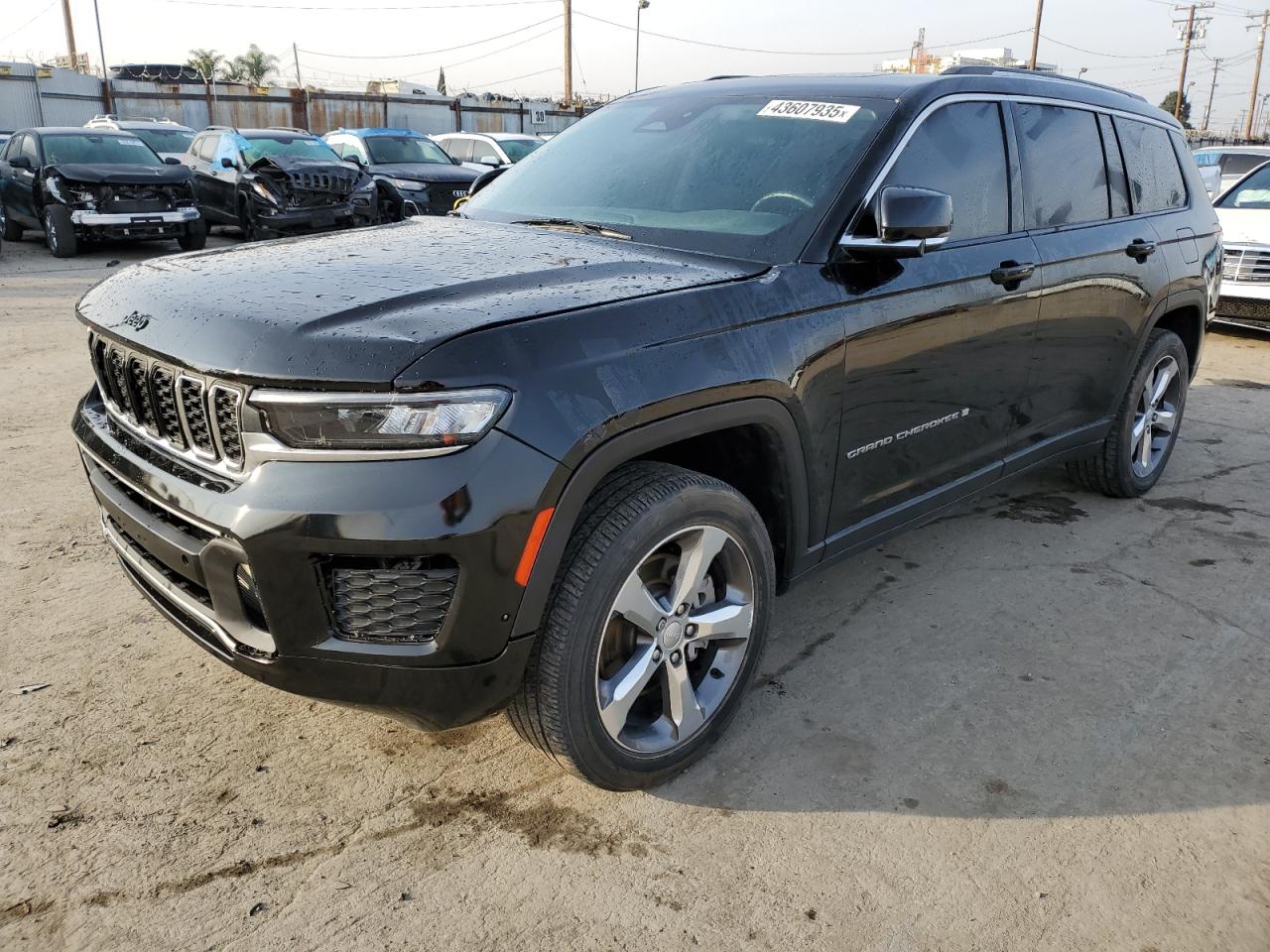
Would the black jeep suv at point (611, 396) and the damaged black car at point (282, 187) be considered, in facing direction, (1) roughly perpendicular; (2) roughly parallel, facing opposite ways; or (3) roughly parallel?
roughly perpendicular

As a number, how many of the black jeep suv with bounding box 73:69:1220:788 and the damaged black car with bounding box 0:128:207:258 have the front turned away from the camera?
0

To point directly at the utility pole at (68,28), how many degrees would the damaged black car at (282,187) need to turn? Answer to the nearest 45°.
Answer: approximately 135° to its left

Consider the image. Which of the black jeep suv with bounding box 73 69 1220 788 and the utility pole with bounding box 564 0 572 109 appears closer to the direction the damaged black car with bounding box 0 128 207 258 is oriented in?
the black jeep suv

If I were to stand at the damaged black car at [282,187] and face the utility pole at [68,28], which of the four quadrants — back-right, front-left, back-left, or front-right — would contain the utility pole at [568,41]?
front-right

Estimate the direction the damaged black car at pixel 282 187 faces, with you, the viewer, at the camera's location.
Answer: facing the viewer and to the right of the viewer

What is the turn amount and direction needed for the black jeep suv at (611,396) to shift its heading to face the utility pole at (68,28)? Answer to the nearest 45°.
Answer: approximately 90° to its right

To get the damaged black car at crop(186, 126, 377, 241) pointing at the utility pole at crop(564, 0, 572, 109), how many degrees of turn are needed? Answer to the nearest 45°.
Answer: approximately 135° to its left

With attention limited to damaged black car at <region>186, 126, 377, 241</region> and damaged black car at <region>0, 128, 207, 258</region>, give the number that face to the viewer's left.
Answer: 0

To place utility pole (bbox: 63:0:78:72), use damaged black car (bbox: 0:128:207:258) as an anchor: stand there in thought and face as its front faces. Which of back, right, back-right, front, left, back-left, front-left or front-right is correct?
back-left

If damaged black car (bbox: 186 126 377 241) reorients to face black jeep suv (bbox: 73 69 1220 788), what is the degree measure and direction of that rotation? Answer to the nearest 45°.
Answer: approximately 45° to its right

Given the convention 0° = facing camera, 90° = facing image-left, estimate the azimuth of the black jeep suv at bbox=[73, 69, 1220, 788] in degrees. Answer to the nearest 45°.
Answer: approximately 45°

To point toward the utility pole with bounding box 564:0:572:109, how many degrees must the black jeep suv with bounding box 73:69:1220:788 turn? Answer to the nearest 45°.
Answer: approximately 135° to its right
